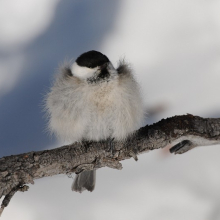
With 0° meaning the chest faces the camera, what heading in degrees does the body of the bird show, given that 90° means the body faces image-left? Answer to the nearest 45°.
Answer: approximately 0°
